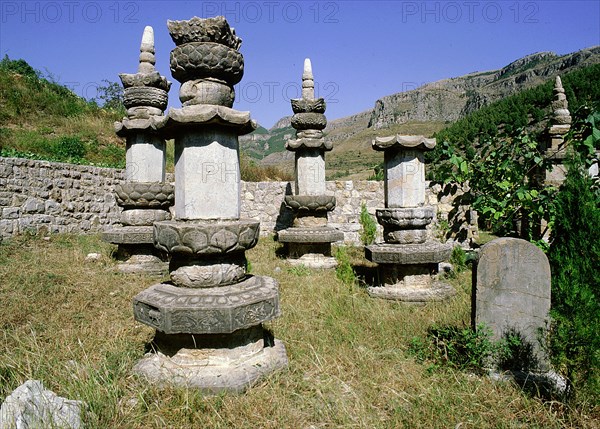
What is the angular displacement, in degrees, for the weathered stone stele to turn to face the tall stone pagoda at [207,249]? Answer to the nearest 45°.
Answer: approximately 45° to its right

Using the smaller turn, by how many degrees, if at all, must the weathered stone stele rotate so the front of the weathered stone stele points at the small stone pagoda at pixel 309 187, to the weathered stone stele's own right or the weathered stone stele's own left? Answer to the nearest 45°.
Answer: approximately 135° to the weathered stone stele's own right

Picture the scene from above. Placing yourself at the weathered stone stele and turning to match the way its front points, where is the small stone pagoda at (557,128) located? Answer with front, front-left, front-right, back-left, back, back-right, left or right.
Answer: back

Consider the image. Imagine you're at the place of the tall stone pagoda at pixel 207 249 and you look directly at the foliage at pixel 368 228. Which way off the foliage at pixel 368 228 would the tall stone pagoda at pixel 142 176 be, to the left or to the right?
left

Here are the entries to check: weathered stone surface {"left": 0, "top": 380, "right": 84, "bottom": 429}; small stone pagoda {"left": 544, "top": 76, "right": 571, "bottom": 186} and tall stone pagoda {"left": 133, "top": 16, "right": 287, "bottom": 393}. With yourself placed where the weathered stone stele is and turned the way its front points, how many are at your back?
1

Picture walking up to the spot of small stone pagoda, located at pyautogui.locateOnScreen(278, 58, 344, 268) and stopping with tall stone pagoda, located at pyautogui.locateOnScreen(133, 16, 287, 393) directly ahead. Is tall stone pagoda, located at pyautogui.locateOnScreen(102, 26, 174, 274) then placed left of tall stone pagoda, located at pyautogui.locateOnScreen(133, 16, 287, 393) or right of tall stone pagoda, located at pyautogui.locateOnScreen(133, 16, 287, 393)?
right

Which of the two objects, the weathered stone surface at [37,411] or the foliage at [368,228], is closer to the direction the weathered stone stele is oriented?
the weathered stone surface

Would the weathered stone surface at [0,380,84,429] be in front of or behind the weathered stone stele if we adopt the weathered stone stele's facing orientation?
in front

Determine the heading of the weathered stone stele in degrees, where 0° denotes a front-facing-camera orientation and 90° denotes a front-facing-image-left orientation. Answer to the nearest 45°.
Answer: approximately 0°

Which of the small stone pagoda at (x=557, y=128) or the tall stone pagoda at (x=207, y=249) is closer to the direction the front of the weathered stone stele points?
the tall stone pagoda
